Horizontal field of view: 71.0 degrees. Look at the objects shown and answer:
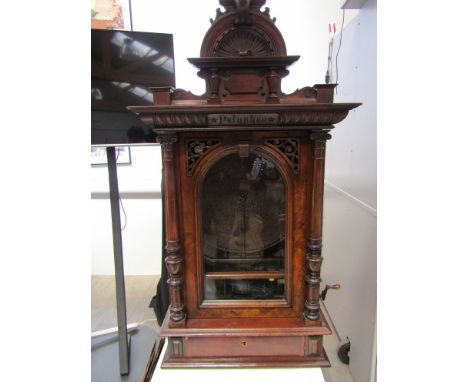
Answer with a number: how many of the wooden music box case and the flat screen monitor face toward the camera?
2

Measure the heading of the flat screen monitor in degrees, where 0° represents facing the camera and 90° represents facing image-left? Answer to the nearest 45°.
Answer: approximately 0°

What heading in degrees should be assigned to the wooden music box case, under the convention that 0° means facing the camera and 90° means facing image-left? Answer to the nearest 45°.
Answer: approximately 0°
